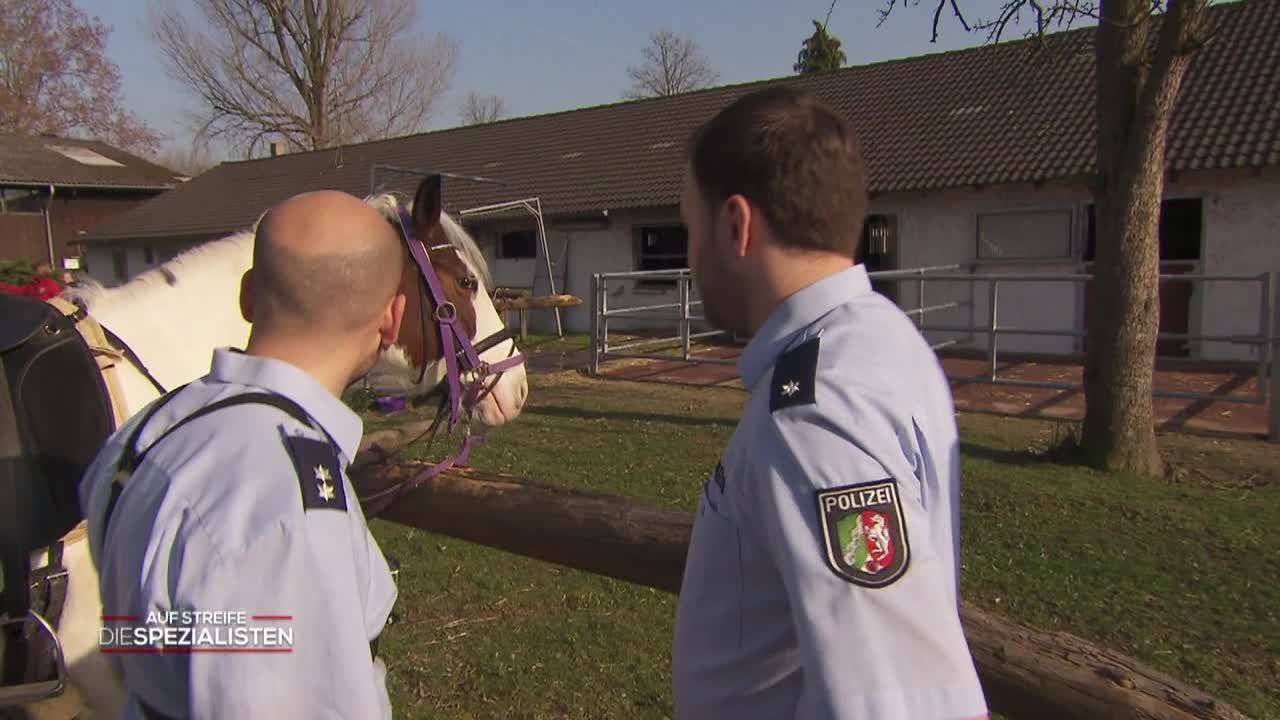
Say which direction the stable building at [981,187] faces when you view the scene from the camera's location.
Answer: facing the viewer and to the left of the viewer

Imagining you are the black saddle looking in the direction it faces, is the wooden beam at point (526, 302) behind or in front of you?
in front

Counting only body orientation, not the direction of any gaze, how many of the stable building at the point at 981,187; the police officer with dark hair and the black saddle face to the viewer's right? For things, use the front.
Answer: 1

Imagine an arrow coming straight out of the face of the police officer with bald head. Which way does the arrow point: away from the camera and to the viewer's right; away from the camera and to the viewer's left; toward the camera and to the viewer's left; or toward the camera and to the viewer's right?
away from the camera and to the viewer's right

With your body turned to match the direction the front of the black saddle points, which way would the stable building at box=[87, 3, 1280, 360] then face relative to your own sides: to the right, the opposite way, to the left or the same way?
the opposite way

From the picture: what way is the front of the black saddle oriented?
to the viewer's right

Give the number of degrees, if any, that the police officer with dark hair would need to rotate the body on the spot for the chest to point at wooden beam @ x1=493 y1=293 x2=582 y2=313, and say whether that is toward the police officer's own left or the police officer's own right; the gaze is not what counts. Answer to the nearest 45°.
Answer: approximately 45° to the police officer's own right

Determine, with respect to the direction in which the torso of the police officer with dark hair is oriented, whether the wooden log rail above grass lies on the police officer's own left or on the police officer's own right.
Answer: on the police officer's own right

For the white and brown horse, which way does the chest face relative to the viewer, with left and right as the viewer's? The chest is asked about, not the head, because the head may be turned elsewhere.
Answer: facing to the right of the viewer

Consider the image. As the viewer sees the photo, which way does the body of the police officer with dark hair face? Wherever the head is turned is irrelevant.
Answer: to the viewer's left

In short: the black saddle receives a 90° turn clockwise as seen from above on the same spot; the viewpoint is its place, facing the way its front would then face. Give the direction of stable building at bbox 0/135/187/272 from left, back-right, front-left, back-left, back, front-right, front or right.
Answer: back

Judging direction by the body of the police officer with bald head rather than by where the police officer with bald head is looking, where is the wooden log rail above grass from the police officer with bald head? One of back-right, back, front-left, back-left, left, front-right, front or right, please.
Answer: front

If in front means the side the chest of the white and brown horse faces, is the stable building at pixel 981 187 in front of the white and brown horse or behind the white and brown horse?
in front

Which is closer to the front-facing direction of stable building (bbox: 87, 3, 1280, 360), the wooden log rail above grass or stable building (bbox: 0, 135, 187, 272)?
the wooden log rail above grass

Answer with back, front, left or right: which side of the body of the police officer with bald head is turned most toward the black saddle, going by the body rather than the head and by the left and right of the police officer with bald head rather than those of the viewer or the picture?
left

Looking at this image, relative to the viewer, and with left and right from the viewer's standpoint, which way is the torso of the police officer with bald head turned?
facing away from the viewer and to the right of the viewer
